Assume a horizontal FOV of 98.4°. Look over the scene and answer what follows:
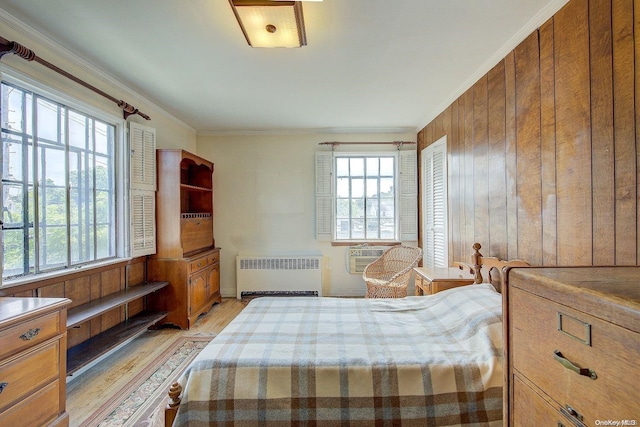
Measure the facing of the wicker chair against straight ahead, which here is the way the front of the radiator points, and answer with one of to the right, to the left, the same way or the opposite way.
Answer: to the right

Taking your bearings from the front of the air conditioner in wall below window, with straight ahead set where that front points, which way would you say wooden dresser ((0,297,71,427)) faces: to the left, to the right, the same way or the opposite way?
to the left

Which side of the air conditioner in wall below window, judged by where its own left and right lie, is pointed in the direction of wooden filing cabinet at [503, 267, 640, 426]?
front

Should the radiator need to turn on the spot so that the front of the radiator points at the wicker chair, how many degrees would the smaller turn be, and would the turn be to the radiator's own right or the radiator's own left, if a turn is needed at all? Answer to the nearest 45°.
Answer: approximately 45° to the radiator's own left

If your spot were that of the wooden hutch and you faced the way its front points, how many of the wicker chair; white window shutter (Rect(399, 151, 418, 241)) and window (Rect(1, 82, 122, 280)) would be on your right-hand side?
1

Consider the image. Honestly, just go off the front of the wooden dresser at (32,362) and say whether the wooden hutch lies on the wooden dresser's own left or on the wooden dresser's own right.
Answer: on the wooden dresser's own left

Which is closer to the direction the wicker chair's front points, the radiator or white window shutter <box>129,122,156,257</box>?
the white window shutter

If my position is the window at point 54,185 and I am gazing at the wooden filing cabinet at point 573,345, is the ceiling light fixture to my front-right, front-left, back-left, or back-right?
front-left

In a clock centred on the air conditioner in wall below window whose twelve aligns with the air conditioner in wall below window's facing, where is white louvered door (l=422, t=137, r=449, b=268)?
The white louvered door is roughly at 10 o'clock from the air conditioner in wall below window.

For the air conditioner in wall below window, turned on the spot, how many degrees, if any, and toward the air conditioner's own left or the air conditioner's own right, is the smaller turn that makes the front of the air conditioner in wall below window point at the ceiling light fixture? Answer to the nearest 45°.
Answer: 0° — it already faces it

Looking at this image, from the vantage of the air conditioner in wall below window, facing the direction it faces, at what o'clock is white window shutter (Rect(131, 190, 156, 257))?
The white window shutter is roughly at 2 o'clock from the air conditioner in wall below window.

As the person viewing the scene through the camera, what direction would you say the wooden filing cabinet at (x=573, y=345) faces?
facing the viewer and to the left of the viewer

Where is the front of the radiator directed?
toward the camera

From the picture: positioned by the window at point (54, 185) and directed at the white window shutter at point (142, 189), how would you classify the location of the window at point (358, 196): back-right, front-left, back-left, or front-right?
front-right

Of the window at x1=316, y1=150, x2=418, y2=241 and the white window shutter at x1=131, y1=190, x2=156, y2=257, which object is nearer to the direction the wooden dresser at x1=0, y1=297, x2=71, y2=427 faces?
the window

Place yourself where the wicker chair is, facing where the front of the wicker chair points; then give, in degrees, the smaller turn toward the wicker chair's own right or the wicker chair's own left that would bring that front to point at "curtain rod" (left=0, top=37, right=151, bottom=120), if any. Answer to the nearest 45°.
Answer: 0° — it already faces it
